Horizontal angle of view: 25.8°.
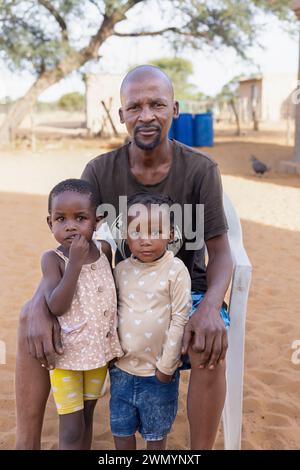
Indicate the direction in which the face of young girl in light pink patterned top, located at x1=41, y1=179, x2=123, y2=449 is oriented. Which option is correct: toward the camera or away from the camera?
toward the camera

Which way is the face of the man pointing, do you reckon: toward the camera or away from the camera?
toward the camera

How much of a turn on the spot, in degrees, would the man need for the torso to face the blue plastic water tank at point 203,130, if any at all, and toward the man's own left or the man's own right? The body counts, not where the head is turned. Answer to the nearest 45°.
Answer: approximately 180°

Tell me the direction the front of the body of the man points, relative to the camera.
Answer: toward the camera

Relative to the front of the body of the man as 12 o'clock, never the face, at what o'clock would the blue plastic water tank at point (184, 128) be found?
The blue plastic water tank is roughly at 6 o'clock from the man.

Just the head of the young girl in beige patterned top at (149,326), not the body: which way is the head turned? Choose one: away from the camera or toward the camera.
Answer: toward the camera

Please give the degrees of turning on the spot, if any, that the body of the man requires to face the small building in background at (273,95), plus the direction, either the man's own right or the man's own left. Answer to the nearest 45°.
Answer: approximately 180°
